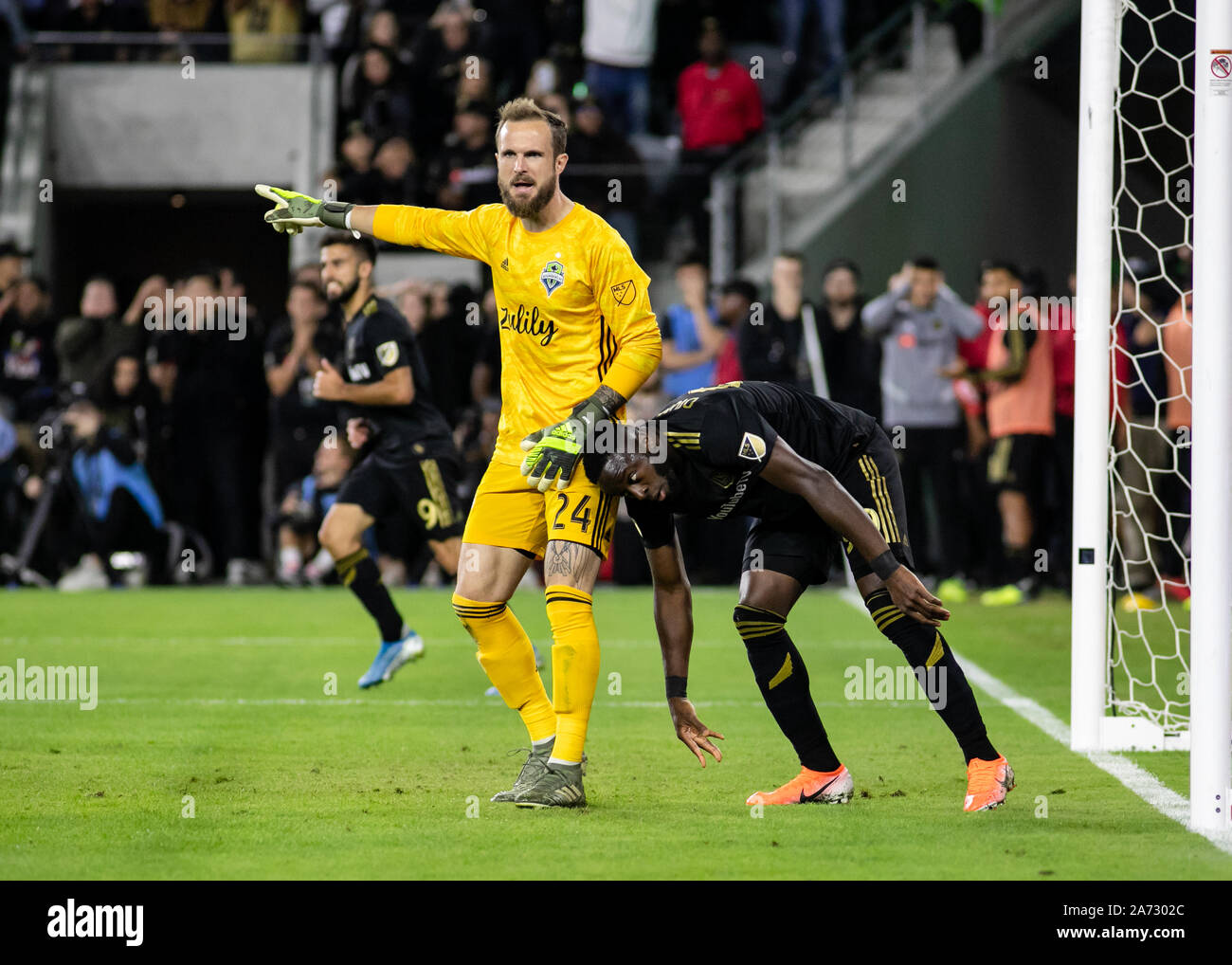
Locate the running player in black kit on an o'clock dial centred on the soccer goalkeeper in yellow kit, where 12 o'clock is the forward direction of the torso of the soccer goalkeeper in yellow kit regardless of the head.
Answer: The running player in black kit is roughly at 4 o'clock from the soccer goalkeeper in yellow kit.

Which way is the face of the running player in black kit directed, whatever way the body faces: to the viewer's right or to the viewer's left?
to the viewer's left

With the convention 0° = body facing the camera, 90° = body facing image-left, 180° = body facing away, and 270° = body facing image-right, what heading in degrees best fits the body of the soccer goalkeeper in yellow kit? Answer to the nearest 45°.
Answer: approximately 45°
